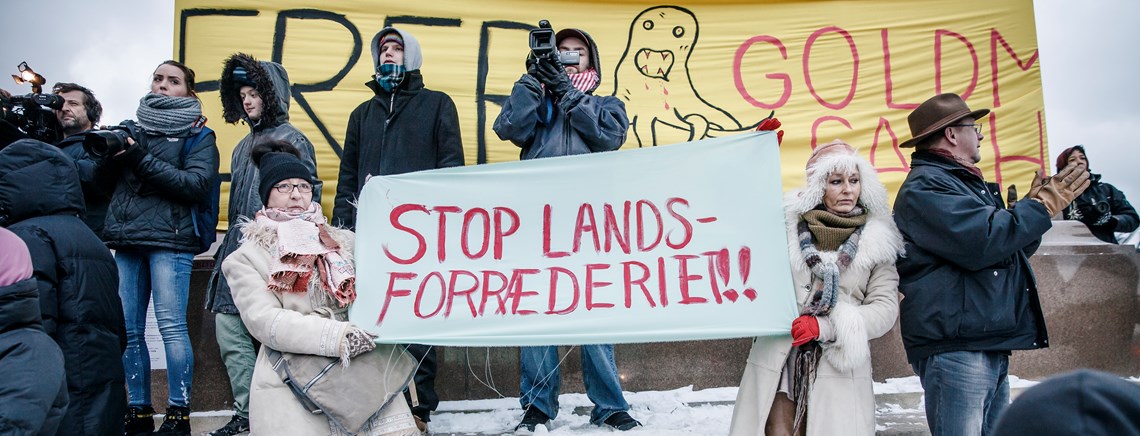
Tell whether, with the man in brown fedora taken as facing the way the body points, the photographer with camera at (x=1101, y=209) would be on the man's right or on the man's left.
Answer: on the man's left

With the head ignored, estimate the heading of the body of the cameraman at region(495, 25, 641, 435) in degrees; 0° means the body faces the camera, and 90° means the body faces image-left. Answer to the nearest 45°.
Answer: approximately 0°

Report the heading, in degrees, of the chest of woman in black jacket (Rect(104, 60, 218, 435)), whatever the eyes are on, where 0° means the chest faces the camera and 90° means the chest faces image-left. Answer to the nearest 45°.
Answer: approximately 45°

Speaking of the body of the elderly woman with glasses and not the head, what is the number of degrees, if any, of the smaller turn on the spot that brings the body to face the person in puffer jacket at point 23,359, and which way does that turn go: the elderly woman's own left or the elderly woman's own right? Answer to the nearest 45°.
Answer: approximately 135° to the elderly woman's own right
